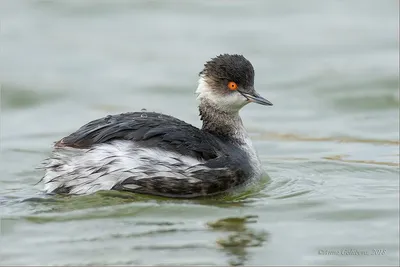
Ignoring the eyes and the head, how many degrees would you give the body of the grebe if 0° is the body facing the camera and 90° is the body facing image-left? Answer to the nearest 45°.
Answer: approximately 270°
